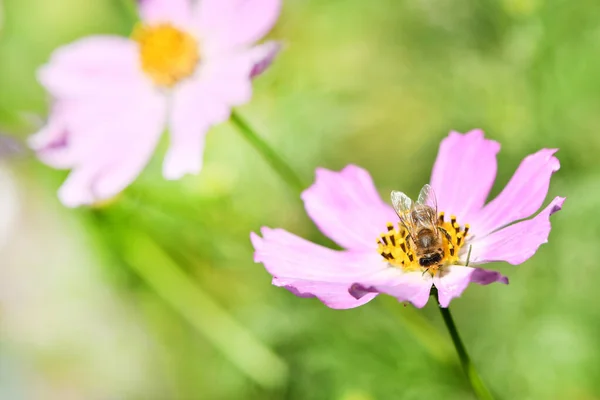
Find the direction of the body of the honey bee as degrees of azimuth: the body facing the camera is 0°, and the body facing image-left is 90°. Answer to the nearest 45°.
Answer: approximately 0°

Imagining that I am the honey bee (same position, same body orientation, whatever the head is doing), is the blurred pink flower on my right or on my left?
on my right
